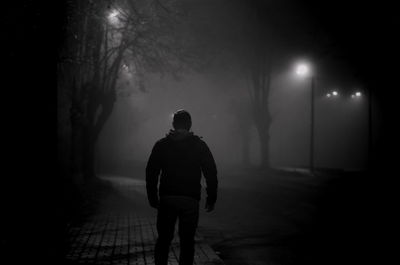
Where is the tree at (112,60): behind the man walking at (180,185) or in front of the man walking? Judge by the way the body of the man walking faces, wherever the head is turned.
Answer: in front

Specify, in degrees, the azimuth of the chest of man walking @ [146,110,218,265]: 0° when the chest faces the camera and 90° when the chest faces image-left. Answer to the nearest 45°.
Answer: approximately 180°

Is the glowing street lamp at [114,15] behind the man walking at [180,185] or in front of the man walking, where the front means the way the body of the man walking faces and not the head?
in front
